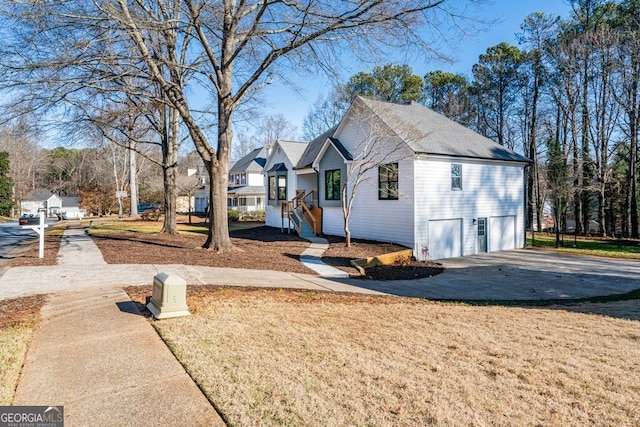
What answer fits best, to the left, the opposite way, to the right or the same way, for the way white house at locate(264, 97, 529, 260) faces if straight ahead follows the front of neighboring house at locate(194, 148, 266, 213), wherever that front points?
the same way

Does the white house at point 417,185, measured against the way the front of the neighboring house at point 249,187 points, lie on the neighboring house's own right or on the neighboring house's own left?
on the neighboring house's own left

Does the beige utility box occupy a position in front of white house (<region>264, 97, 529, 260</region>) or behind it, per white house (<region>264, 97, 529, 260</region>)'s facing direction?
in front

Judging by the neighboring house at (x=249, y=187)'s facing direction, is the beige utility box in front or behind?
in front

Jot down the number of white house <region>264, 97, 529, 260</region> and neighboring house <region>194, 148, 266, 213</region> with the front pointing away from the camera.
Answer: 0

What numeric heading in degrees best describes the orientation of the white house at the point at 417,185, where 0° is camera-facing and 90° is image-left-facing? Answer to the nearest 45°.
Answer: approximately 45°

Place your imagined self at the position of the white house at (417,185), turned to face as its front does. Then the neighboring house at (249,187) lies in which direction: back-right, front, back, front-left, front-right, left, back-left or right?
right
